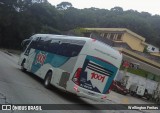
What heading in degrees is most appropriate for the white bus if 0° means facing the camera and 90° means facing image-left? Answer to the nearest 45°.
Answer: approximately 135°

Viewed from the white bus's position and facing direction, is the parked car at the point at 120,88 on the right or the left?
on its right
